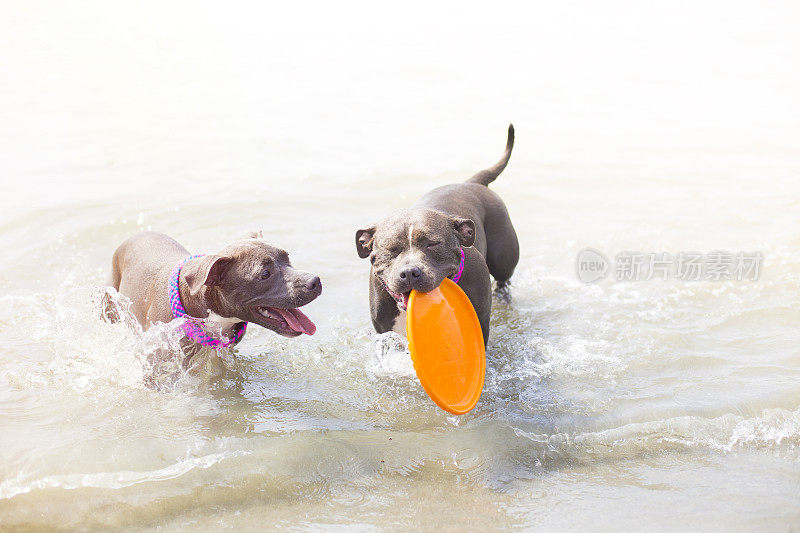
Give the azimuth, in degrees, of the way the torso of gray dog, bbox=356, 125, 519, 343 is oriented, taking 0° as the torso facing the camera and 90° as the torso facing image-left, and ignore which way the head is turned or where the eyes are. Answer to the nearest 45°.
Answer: approximately 45°

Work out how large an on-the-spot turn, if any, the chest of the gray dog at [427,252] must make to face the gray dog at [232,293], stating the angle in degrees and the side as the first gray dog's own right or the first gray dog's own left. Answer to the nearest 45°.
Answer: approximately 45° to the first gray dog's own right

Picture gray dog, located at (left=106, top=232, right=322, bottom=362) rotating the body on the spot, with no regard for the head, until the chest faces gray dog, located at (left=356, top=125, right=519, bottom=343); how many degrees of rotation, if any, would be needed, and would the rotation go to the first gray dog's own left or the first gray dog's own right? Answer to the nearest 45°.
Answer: approximately 45° to the first gray dog's own left

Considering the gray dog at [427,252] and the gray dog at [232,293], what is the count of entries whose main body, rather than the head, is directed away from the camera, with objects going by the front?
0

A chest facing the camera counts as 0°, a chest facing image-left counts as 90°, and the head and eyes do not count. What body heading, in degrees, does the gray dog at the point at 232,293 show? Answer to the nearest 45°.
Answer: approximately 315°

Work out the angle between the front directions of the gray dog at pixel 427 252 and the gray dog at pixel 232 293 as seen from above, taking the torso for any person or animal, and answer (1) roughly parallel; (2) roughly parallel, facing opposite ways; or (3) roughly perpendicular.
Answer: roughly perpendicular
